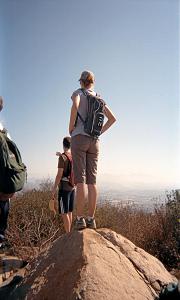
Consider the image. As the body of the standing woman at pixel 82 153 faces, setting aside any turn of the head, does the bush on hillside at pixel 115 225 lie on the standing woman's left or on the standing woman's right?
on the standing woman's right

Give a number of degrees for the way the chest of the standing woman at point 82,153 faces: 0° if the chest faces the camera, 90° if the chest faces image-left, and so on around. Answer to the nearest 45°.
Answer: approximately 135°
